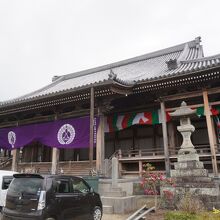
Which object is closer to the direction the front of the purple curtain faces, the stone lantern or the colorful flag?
the stone lantern

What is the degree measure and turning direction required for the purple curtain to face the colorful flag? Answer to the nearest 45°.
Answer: approximately 135° to its left

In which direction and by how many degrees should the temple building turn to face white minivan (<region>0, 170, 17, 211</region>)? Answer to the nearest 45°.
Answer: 0° — it already faces it

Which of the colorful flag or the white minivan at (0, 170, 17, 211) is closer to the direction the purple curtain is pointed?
the white minivan

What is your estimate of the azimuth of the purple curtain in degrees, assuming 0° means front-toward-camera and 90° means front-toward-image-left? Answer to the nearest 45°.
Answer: approximately 45°

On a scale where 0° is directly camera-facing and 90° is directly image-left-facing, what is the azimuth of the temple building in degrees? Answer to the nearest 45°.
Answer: approximately 45°
